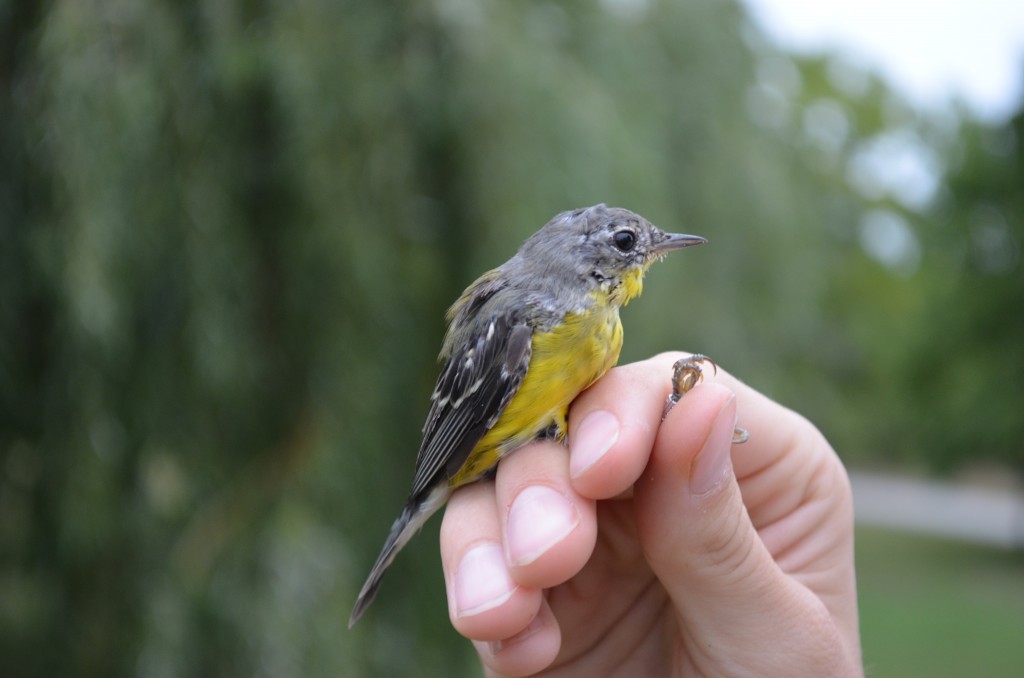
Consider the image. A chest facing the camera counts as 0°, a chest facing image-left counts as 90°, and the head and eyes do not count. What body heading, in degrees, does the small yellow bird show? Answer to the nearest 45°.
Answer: approximately 270°
